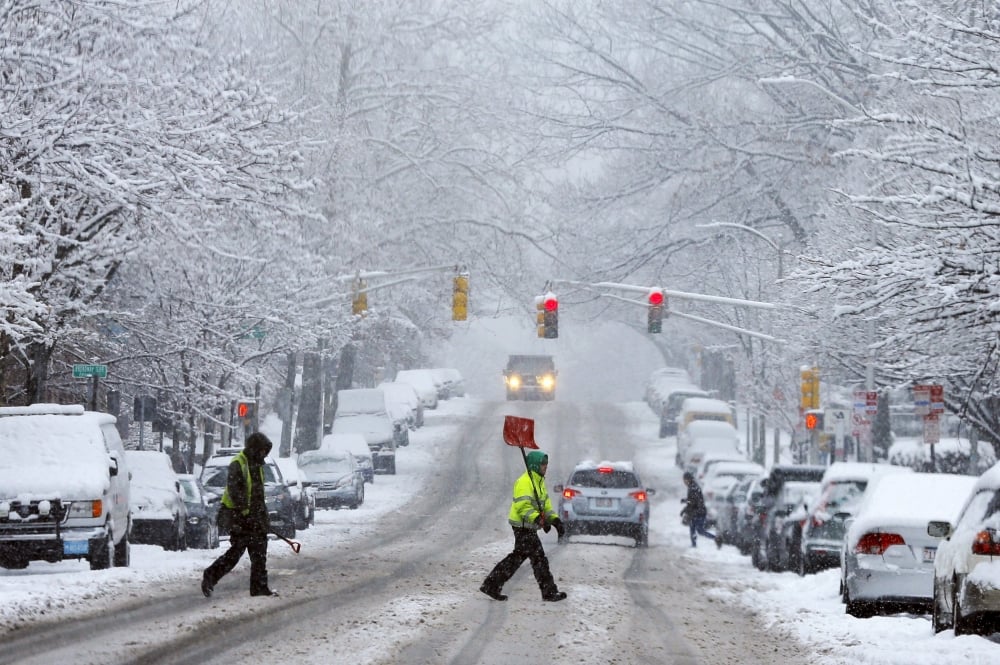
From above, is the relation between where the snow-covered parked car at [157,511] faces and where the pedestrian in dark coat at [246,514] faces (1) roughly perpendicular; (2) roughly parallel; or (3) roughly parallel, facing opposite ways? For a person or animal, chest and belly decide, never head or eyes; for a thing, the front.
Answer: roughly perpendicular

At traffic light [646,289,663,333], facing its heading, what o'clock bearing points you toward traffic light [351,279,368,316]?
traffic light [351,279,368,316] is roughly at 3 o'clock from traffic light [646,289,663,333].

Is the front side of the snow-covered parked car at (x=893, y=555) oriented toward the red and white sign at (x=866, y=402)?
yes

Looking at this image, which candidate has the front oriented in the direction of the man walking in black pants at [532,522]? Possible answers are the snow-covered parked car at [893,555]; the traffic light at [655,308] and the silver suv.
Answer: the traffic light

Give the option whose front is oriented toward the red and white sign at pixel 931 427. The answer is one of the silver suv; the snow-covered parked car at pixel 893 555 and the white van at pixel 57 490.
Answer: the snow-covered parked car

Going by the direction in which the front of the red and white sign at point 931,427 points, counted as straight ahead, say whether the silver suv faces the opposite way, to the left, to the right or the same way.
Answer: the opposite way

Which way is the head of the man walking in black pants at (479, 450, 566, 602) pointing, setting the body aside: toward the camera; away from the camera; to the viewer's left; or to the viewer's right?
to the viewer's right

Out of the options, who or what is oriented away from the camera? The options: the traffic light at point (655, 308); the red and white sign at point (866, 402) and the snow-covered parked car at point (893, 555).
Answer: the snow-covered parked car

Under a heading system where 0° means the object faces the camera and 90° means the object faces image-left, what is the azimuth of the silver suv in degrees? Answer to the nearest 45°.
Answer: approximately 180°

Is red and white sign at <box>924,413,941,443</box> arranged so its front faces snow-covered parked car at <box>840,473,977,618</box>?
yes
